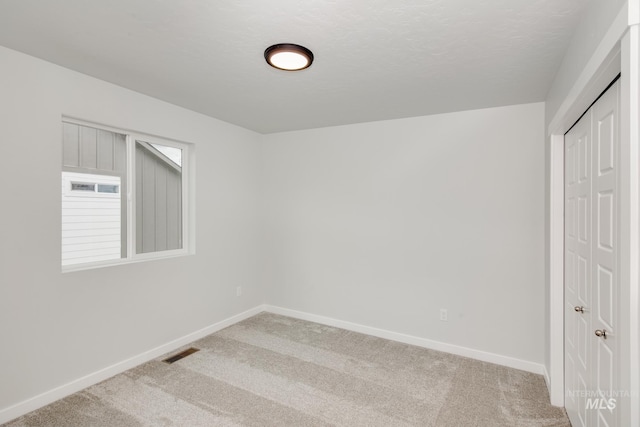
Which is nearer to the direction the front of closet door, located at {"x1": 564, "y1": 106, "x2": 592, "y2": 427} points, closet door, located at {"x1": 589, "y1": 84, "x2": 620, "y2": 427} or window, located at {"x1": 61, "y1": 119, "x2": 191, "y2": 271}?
the window

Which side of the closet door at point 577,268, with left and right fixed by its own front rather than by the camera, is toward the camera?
left

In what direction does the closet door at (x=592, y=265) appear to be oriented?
to the viewer's left

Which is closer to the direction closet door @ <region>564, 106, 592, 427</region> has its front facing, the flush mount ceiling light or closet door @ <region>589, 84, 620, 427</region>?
the flush mount ceiling light

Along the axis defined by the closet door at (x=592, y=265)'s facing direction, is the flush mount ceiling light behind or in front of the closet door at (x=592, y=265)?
in front

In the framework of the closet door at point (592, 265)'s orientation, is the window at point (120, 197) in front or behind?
in front

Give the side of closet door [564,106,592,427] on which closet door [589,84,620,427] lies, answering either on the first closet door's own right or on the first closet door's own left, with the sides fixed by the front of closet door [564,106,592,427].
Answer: on the first closet door's own left
